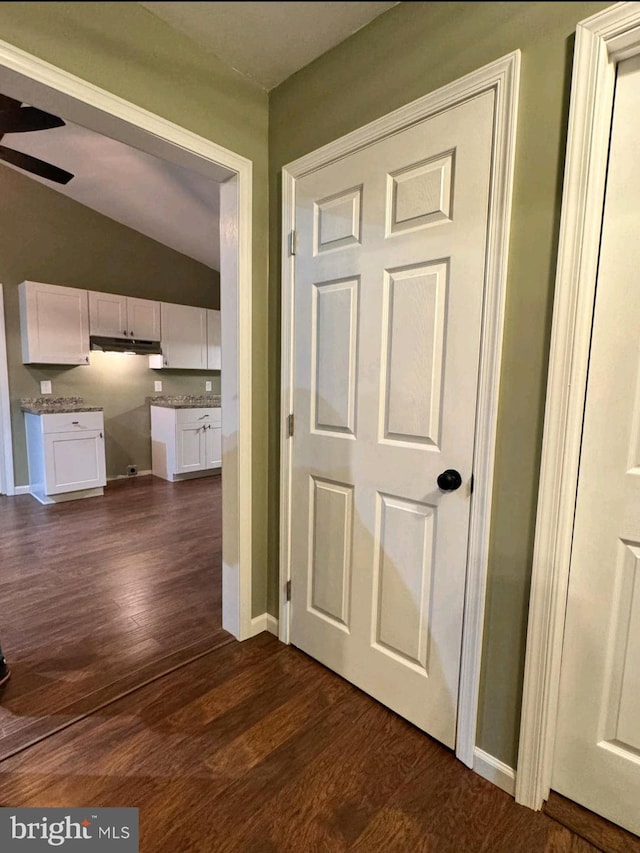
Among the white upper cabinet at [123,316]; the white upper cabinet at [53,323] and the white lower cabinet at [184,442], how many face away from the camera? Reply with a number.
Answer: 0

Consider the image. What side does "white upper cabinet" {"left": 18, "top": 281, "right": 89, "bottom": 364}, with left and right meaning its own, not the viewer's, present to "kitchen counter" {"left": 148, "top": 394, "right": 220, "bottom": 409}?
left

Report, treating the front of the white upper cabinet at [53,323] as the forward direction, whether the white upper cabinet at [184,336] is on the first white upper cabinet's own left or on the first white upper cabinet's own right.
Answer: on the first white upper cabinet's own left

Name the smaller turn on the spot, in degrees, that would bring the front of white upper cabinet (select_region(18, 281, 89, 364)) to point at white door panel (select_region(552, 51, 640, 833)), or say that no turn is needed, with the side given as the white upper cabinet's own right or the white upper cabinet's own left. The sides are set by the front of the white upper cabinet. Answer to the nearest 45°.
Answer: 0° — it already faces it

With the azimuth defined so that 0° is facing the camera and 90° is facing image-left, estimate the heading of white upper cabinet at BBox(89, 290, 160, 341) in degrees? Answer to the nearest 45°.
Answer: approximately 315°

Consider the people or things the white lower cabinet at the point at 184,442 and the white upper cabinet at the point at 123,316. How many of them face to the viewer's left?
0

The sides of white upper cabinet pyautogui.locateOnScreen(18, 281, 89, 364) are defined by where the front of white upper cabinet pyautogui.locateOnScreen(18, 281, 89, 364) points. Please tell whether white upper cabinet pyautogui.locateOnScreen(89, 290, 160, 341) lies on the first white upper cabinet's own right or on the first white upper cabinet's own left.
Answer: on the first white upper cabinet's own left

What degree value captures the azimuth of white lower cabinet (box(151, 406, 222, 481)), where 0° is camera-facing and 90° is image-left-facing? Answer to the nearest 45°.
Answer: approximately 315°

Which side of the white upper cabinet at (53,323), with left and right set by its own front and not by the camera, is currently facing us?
front
